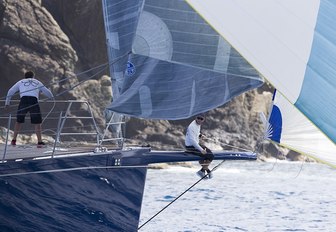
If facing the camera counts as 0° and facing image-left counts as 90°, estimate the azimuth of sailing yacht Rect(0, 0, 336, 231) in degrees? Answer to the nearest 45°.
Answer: approximately 270°
